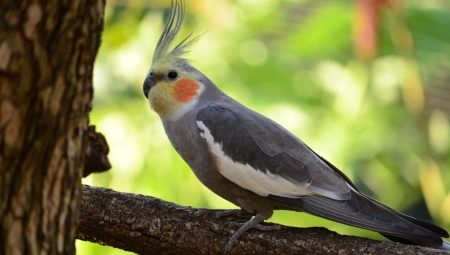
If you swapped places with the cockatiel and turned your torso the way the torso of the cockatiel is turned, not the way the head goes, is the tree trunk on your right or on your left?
on your left

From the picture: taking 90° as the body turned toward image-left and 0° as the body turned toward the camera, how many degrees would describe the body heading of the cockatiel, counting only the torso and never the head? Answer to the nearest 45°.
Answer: approximately 90°
